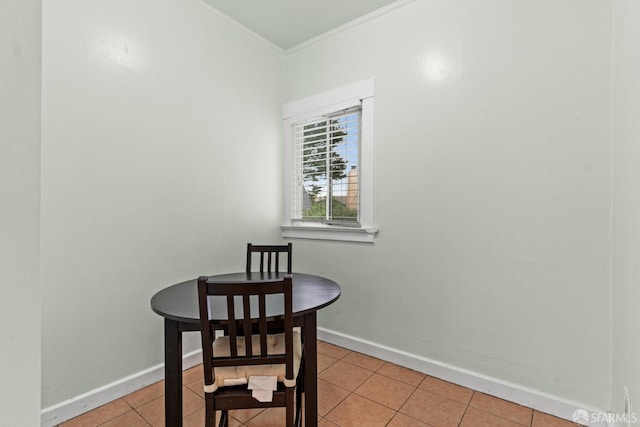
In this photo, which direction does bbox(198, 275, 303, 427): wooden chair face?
away from the camera

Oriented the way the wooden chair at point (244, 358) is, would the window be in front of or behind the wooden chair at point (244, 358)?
in front
